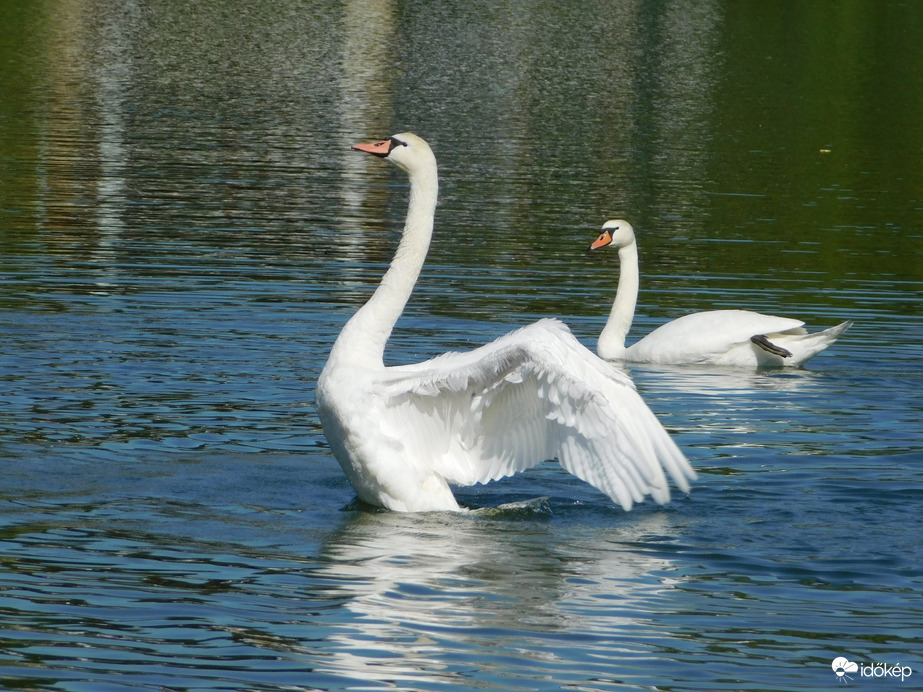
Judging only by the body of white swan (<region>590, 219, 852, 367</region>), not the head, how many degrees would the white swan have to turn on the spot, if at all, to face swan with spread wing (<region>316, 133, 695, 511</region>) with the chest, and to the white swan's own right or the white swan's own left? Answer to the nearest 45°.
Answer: approximately 90° to the white swan's own left

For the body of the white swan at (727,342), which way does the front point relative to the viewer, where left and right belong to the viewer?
facing to the left of the viewer
